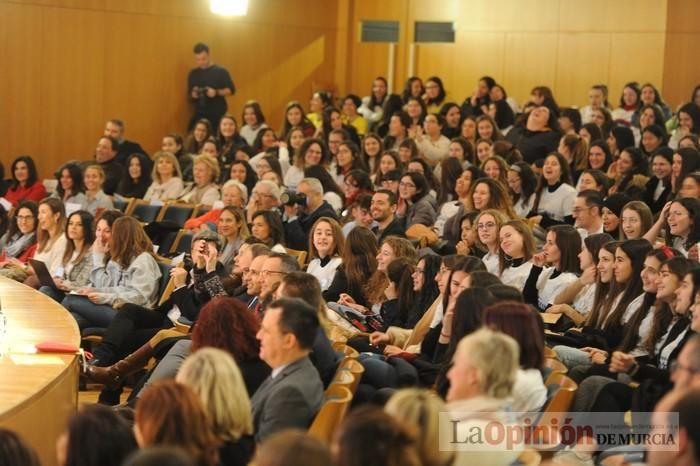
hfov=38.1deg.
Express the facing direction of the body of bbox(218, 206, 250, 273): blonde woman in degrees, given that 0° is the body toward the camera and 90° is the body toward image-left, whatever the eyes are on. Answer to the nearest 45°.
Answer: approximately 45°

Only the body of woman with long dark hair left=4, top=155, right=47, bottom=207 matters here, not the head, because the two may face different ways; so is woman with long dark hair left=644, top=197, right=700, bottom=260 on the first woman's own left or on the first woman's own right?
on the first woman's own left

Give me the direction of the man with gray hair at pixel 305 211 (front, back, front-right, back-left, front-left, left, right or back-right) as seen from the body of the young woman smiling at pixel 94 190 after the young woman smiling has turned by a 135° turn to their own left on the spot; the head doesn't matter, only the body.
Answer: front-right

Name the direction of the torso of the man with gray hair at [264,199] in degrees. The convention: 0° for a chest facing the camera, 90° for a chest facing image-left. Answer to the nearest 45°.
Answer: approximately 45°

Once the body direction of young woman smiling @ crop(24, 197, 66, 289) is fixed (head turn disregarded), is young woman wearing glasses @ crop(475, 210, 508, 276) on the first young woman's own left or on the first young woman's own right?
on the first young woman's own left
